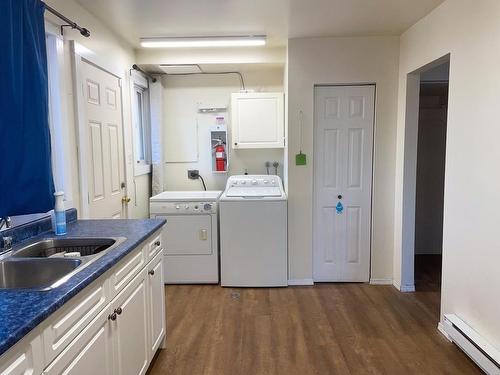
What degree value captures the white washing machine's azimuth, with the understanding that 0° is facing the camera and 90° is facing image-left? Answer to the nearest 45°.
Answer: approximately 0°

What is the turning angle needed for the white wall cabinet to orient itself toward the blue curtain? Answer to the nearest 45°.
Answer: approximately 45° to its right

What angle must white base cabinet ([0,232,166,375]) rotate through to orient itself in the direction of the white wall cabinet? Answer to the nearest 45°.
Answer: approximately 90° to its left

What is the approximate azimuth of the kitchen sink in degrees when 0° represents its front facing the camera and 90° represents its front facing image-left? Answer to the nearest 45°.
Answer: approximately 315°

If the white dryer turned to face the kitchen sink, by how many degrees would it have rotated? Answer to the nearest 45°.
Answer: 0° — it already faces it

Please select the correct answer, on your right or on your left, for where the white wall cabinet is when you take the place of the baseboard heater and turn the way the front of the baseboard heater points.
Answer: on your right

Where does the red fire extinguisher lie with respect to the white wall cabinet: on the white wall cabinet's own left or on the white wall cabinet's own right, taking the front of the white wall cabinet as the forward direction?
on the white wall cabinet's own right

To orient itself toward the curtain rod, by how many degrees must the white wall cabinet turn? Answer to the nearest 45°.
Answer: approximately 45° to its right

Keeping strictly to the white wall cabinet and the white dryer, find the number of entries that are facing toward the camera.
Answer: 2

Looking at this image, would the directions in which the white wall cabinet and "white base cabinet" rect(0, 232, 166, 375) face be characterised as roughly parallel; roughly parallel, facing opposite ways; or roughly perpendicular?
roughly perpendicular

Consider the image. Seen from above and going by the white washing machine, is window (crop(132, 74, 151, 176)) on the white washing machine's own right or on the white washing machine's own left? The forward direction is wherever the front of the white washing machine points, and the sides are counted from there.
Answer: on the white washing machine's own right

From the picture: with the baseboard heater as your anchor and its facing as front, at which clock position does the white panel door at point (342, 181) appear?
The white panel door is roughly at 3 o'clock from the baseboard heater.
